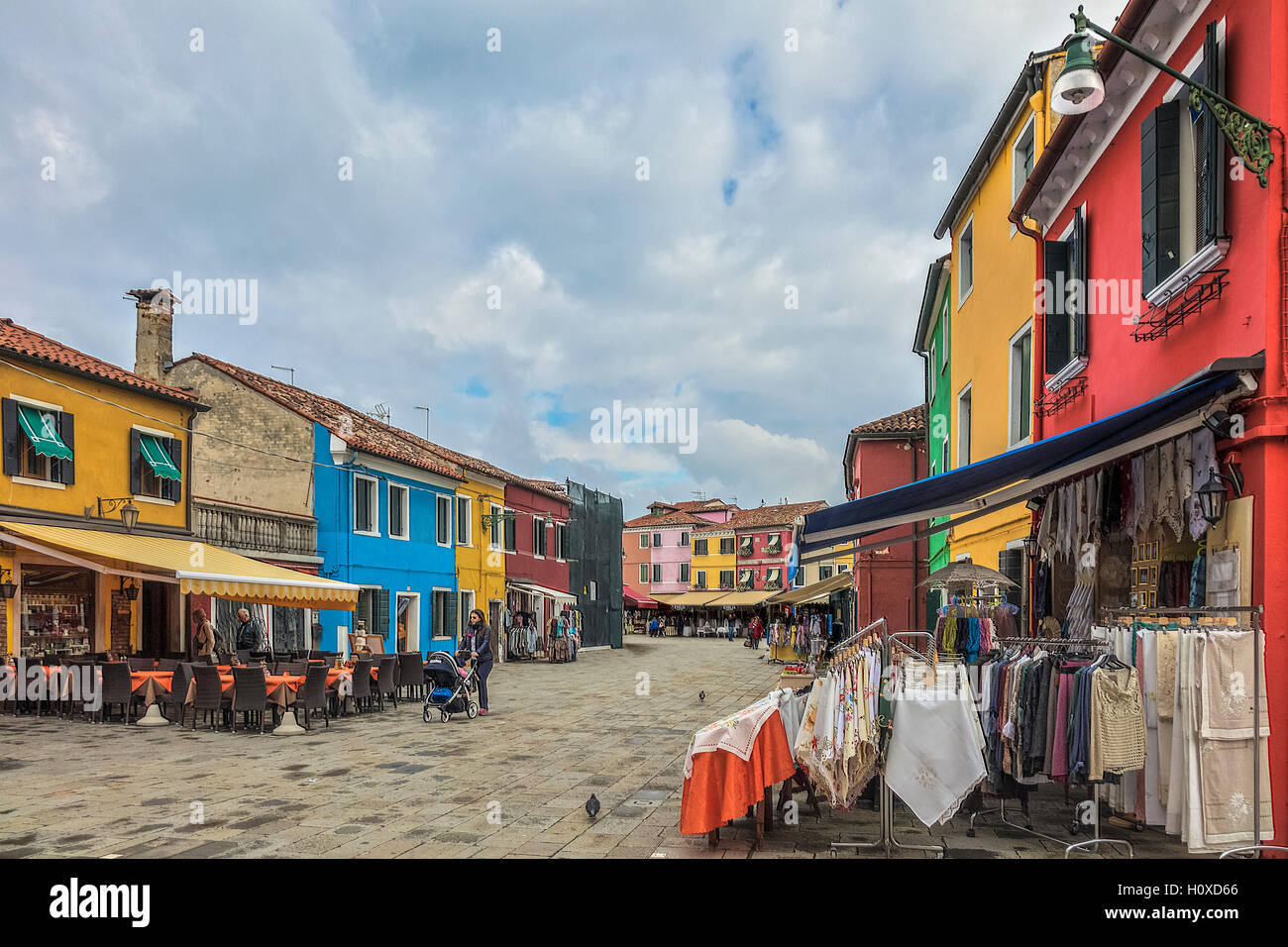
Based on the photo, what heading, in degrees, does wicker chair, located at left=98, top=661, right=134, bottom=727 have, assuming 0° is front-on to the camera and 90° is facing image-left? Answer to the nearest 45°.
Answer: approximately 180°

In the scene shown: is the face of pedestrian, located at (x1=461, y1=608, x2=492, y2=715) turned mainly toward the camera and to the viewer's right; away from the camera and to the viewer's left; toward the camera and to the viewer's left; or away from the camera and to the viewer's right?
toward the camera and to the viewer's left

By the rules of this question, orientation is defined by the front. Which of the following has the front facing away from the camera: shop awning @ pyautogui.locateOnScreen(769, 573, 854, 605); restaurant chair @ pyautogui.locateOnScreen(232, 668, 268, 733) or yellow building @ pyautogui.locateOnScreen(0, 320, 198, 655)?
the restaurant chair

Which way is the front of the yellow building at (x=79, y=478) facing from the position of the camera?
facing the viewer and to the right of the viewer

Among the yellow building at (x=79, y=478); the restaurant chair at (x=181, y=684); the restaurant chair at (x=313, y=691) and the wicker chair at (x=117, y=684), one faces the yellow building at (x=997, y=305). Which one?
the yellow building at (x=79, y=478)

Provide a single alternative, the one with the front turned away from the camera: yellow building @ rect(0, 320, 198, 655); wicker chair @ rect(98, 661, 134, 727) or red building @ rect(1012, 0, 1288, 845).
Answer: the wicker chair

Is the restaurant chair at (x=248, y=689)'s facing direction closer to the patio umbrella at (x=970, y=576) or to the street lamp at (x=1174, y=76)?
the patio umbrella

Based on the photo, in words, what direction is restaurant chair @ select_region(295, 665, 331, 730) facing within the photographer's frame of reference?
facing away from the viewer and to the left of the viewer

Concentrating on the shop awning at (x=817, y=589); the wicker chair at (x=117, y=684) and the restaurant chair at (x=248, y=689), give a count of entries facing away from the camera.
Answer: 2

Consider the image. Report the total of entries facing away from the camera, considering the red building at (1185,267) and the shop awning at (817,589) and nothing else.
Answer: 0
